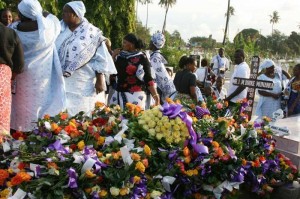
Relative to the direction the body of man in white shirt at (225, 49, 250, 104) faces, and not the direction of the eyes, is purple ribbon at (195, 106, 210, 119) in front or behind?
in front

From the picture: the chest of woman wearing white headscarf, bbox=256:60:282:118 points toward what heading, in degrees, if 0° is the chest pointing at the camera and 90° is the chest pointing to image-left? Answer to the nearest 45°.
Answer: approximately 45°

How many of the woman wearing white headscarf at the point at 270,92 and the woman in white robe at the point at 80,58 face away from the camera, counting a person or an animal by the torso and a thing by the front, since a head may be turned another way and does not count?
0

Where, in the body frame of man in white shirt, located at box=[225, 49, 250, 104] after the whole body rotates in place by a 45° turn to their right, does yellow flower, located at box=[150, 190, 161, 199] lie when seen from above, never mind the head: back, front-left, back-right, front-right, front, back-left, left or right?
left

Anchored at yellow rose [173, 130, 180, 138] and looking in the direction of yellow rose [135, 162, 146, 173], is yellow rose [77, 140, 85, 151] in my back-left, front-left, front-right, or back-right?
front-right

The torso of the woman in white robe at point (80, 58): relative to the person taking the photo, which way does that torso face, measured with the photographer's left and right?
facing the viewer and to the left of the viewer

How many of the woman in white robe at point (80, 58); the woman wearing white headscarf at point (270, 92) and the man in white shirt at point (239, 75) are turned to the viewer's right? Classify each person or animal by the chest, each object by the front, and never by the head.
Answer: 0

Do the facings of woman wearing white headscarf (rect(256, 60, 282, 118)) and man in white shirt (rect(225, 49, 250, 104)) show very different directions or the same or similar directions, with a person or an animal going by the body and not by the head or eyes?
same or similar directions

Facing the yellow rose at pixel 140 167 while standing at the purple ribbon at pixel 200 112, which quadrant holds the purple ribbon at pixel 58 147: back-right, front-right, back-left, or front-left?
front-right
